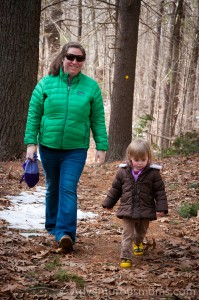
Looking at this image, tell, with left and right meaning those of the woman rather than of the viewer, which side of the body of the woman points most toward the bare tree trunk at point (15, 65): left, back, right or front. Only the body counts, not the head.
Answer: back

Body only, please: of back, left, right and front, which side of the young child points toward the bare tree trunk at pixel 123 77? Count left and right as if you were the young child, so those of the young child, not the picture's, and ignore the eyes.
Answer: back

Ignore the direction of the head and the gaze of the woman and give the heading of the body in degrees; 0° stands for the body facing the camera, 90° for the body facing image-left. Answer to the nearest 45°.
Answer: approximately 0°

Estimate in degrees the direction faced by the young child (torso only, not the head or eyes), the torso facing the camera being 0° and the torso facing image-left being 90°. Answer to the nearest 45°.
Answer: approximately 0°

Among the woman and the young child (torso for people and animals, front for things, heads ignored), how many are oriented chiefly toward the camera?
2

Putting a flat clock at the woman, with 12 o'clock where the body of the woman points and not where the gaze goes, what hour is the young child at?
The young child is roughly at 10 o'clock from the woman.

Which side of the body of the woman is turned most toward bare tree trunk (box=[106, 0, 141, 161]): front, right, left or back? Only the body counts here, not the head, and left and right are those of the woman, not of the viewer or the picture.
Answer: back

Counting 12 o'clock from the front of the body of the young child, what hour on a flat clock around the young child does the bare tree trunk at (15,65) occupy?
The bare tree trunk is roughly at 5 o'clock from the young child.
